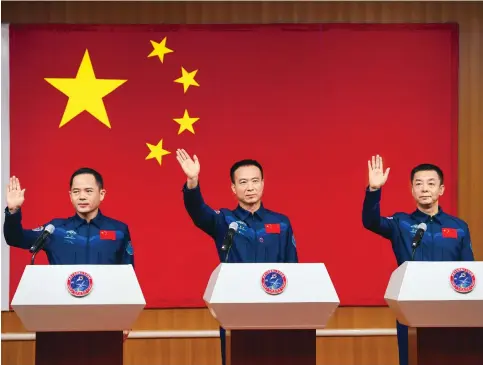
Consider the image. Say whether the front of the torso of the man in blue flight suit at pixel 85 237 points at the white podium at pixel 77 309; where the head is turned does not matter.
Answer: yes

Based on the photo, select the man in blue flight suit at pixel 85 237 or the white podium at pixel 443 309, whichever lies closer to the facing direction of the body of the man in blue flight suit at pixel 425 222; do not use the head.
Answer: the white podium

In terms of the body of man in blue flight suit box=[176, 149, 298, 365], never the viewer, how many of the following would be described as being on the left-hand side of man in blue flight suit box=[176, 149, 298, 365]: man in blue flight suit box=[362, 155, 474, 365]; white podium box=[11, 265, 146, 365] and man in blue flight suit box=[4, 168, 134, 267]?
1

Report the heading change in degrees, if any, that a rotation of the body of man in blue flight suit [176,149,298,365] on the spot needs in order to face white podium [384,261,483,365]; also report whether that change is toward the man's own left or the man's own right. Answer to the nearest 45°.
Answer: approximately 45° to the man's own left

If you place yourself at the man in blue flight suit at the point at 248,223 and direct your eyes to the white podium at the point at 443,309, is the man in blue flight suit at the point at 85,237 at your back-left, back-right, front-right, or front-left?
back-right

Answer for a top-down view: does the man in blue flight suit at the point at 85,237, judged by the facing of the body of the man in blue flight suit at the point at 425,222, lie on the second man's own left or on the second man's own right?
on the second man's own right

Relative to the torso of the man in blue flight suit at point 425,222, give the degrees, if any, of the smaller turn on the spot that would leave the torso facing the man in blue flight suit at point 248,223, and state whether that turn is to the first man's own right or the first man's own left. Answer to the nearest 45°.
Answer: approximately 90° to the first man's own right

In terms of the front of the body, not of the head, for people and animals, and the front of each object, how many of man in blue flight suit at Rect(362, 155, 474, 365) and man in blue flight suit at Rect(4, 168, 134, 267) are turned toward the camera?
2

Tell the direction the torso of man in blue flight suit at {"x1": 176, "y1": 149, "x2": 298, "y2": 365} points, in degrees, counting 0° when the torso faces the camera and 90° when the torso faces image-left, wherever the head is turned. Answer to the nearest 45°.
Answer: approximately 0°
